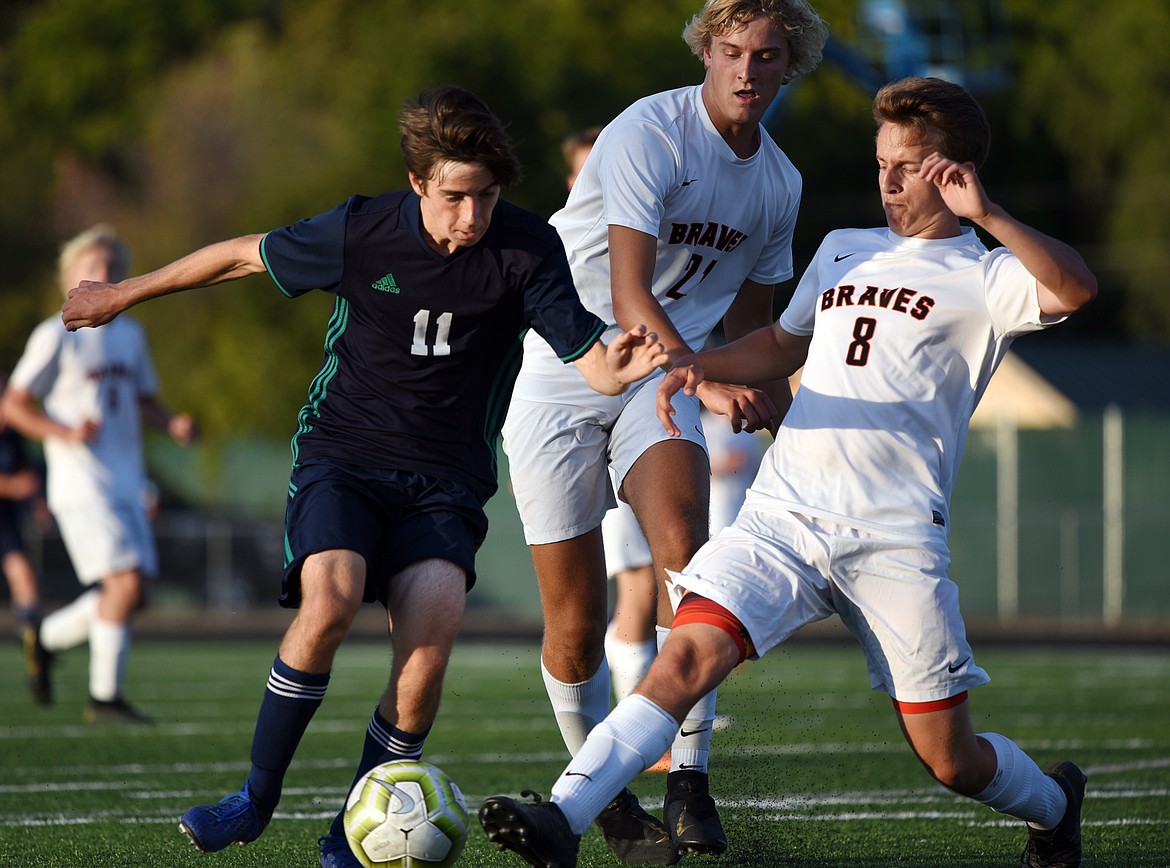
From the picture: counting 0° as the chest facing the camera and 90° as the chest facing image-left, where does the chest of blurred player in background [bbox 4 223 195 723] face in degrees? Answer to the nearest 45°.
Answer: approximately 315°

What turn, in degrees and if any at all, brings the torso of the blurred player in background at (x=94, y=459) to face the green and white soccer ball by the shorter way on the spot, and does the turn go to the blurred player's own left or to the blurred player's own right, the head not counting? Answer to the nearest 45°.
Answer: approximately 45° to the blurred player's own right

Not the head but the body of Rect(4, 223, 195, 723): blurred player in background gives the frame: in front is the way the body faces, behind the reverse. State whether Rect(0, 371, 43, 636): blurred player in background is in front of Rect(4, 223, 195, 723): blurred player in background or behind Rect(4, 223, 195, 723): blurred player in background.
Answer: behind

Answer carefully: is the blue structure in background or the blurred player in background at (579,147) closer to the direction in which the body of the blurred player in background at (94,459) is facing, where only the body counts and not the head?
the blurred player in background

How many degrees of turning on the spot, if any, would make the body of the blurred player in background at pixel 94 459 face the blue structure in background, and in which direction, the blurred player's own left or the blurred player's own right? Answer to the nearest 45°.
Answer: approximately 90° to the blurred player's own left
